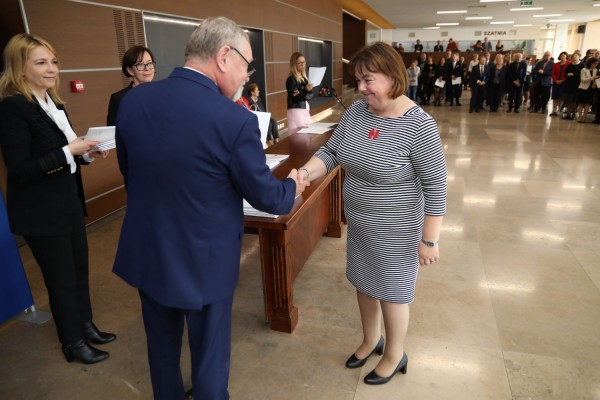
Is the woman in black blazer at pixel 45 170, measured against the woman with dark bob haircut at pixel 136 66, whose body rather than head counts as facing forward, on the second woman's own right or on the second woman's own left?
on the second woman's own right

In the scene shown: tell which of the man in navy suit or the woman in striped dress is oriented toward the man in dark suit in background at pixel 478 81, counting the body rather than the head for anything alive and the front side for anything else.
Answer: the man in navy suit

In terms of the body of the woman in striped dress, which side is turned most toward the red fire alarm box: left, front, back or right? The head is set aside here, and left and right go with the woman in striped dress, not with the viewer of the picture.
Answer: right

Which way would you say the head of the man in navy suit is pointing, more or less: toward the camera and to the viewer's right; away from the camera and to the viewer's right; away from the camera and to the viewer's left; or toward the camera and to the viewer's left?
away from the camera and to the viewer's right

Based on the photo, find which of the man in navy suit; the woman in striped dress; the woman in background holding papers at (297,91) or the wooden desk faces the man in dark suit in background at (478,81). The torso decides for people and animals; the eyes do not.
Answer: the man in navy suit

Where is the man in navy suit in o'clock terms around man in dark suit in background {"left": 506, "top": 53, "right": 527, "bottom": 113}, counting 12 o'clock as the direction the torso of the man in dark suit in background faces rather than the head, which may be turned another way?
The man in navy suit is roughly at 12 o'clock from the man in dark suit in background.

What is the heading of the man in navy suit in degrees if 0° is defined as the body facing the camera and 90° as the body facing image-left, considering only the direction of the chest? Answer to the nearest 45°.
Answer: approximately 225°

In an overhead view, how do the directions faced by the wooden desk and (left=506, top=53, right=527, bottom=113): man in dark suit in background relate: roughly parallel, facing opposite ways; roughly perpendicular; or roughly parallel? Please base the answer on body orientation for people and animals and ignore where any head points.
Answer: roughly perpendicular

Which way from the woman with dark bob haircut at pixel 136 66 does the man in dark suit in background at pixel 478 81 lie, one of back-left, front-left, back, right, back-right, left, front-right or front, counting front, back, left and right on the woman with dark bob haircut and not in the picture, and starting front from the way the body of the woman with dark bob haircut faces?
left

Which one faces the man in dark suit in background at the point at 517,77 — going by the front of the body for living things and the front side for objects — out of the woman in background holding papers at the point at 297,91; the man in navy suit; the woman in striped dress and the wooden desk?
the man in navy suit

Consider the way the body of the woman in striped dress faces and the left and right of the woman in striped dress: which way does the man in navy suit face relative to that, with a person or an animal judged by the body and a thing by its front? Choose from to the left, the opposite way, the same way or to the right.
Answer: the opposite way

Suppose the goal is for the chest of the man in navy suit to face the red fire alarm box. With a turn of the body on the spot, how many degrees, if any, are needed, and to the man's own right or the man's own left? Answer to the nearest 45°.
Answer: approximately 45° to the man's own left

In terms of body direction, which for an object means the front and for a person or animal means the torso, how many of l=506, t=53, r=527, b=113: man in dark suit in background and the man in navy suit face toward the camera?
1

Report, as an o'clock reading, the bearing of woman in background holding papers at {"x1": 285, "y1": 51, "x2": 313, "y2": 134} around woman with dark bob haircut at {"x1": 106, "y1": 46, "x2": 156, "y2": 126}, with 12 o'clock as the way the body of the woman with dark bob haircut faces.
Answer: The woman in background holding papers is roughly at 9 o'clock from the woman with dark bob haircut.
